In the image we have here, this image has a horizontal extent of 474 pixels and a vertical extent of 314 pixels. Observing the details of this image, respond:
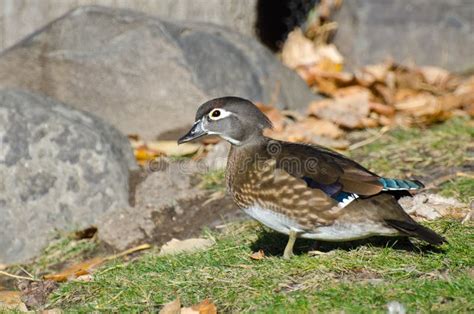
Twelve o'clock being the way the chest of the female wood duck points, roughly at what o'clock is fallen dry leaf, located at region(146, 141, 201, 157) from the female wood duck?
The fallen dry leaf is roughly at 2 o'clock from the female wood duck.

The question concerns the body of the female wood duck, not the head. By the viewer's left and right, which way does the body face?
facing to the left of the viewer

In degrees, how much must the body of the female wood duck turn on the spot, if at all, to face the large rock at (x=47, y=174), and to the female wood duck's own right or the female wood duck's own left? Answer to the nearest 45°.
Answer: approximately 45° to the female wood duck's own right

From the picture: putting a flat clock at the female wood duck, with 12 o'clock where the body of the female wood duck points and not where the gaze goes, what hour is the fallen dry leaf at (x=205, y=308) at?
The fallen dry leaf is roughly at 10 o'clock from the female wood duck.

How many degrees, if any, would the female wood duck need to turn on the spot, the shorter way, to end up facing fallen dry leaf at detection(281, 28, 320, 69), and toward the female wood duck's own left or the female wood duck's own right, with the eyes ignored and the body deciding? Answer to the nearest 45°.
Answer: approximately 90° to the female wood duck's own right
